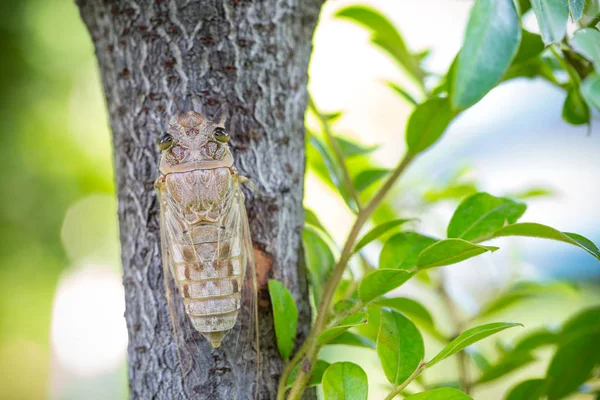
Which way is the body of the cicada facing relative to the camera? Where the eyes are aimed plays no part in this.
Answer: away from the camera
